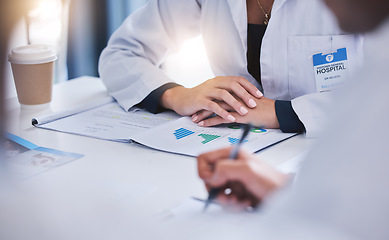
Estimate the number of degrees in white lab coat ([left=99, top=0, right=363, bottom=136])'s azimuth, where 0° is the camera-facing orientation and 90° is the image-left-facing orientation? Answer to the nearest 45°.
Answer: approximately 0°

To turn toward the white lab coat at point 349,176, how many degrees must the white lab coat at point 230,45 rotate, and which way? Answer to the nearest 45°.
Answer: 0° — it already faces it
